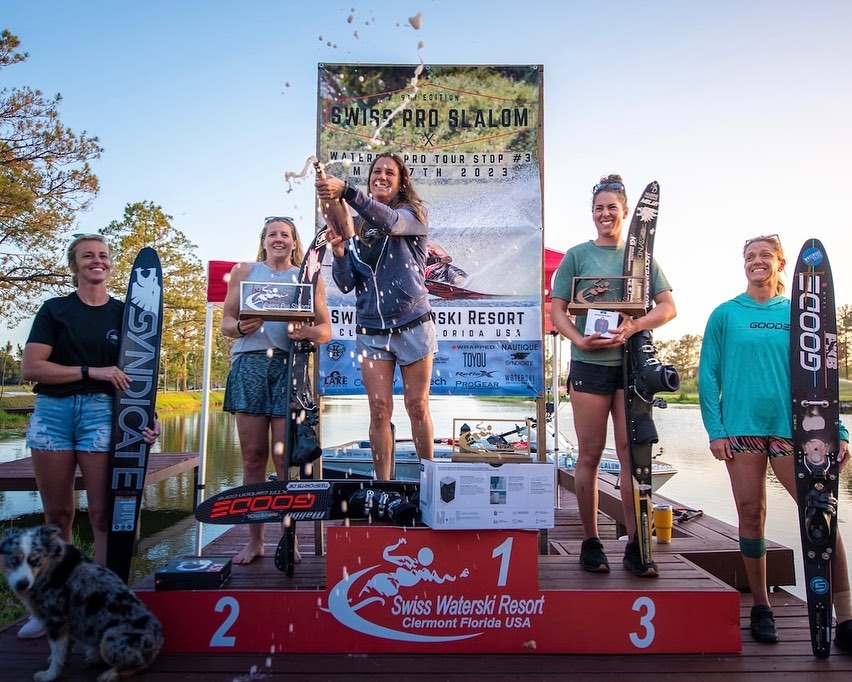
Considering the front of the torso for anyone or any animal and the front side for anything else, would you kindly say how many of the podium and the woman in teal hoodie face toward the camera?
2

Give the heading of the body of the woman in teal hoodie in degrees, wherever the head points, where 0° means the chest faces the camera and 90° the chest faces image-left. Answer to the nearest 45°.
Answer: approximately 0°

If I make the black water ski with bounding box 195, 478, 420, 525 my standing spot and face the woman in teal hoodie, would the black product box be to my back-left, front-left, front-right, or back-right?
back-right

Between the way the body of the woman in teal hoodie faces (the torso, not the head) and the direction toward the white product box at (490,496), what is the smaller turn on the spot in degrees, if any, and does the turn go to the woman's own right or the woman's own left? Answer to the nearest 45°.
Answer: approximately 45° to the woman's own right

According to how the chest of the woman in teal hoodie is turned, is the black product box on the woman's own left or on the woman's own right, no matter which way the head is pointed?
on the woman's own right

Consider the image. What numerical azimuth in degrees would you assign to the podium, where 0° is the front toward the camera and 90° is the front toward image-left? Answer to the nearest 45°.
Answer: approximately 0°
